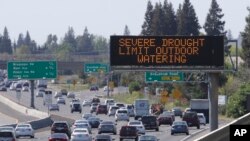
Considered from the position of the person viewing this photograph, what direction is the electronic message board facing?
facing the viewer
